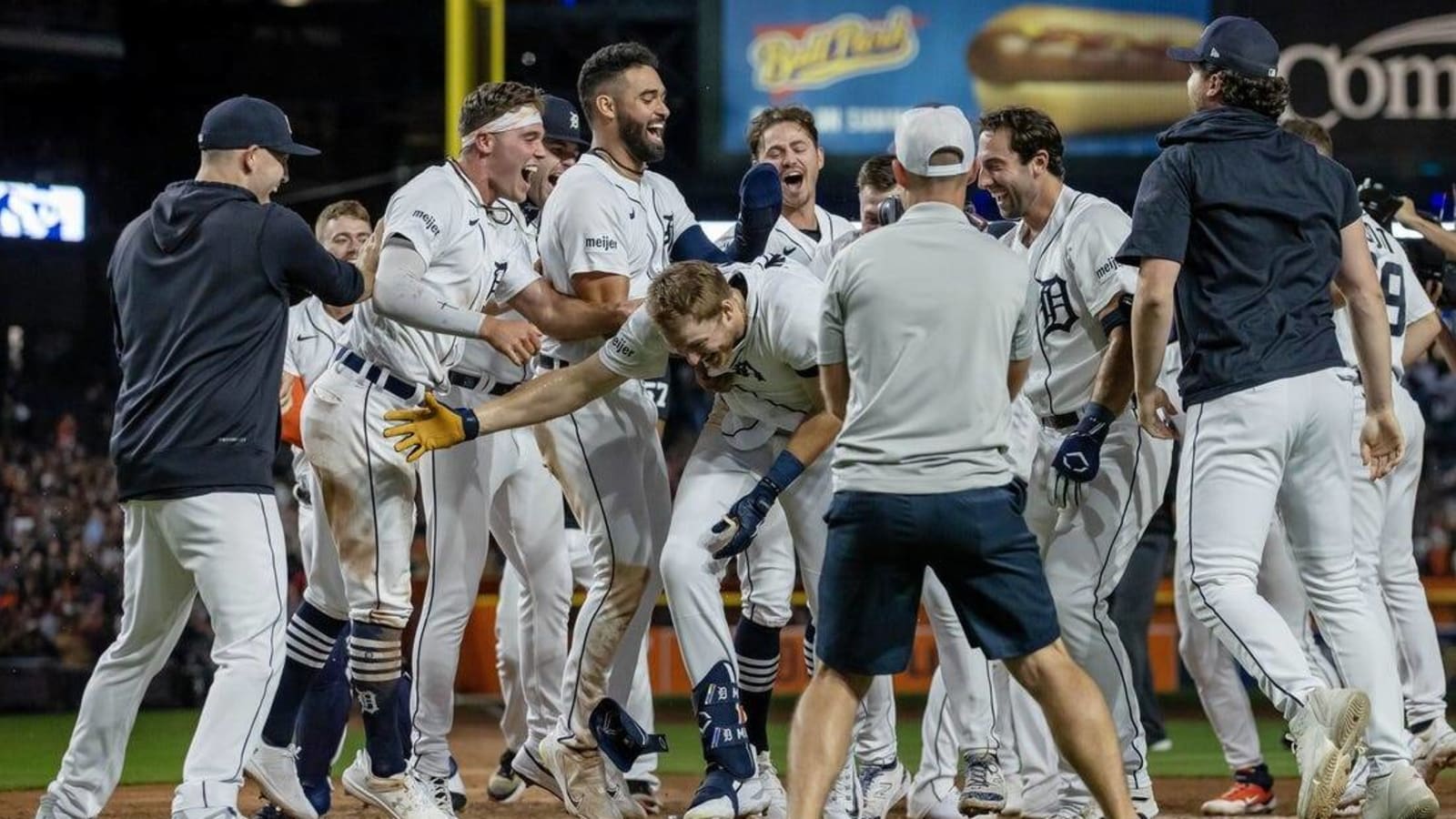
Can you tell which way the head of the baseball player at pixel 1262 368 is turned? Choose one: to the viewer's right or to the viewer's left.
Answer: to the viewer's left

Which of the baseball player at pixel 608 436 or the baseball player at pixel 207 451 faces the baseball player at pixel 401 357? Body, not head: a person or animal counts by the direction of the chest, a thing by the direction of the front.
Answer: the baseball player at pixel 207 451

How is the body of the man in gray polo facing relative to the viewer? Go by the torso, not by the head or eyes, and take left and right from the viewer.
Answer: facing away from the viewer

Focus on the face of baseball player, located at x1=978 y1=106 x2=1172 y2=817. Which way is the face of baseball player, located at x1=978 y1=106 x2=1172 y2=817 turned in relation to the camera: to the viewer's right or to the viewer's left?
to the viewer's left

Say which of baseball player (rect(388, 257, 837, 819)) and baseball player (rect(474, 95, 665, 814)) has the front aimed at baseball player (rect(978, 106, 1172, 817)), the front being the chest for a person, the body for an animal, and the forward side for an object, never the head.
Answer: baseball player (rect(474, 95, 665, 814))

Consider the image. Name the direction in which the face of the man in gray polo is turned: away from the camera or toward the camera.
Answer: away from the camera
